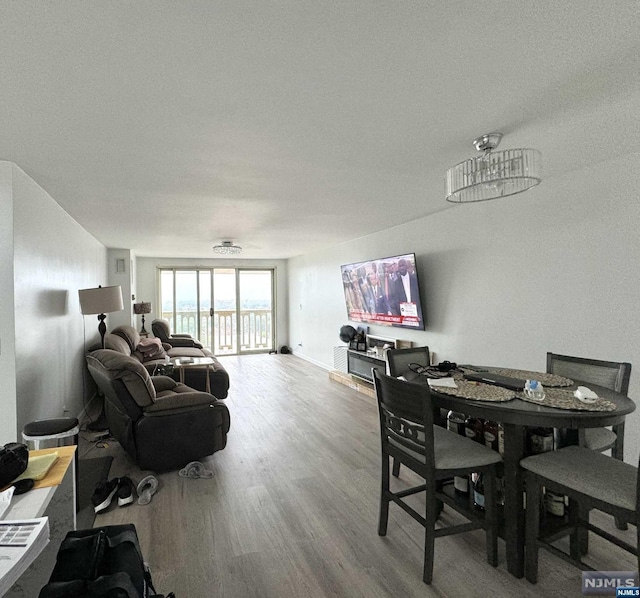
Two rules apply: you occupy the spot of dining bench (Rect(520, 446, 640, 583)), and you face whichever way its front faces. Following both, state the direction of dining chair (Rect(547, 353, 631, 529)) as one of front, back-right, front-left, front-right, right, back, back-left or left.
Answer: front-right

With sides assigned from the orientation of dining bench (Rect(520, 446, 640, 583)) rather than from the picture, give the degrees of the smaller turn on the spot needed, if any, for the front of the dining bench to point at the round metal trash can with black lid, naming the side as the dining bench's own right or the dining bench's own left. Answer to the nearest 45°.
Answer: approximately 90° to the dining bench's own left

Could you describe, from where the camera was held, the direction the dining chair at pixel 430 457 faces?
facing away from the viewer and to the right of the viewer

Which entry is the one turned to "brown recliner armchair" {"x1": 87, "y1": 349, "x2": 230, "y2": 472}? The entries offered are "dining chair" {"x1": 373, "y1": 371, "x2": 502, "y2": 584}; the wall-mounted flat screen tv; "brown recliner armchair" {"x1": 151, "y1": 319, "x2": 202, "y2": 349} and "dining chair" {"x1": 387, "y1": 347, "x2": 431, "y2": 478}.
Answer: the wall-mounted flat screen tv

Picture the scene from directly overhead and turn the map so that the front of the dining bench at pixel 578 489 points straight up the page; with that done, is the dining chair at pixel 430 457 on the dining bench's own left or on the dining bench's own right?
on the dining bench's own left

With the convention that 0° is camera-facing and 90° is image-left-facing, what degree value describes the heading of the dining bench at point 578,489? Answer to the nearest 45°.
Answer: approximately 135°

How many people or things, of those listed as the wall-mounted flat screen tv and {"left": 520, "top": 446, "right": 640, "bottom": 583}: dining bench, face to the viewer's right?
0

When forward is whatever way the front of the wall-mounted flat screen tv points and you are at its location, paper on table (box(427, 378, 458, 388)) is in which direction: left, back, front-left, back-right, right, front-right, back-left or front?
front-left

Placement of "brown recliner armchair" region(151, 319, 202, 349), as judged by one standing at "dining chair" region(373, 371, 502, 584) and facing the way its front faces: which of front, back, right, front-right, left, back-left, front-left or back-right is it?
left

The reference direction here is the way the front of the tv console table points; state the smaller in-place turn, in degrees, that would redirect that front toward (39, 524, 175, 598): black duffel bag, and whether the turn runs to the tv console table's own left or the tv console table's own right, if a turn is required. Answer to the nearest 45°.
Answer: approximately 45° to the tv console table's own left

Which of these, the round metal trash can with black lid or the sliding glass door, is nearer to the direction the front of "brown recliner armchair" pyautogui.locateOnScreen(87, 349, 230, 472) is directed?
the sliding glass door

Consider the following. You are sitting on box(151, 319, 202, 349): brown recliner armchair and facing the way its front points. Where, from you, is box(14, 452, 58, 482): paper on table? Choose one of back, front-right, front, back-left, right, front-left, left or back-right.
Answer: right

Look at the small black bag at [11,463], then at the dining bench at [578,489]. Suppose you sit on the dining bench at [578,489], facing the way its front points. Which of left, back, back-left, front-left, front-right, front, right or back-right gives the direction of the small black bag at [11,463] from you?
left
